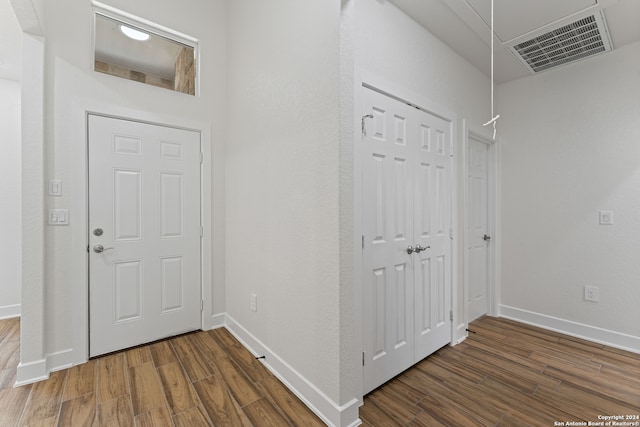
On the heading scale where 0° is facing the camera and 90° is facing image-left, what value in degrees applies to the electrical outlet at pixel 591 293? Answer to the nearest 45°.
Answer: approximately 0°

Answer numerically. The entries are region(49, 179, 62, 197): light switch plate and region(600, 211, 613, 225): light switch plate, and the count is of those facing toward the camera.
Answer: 2

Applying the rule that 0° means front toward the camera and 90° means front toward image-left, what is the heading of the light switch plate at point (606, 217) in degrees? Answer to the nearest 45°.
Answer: approximately 0°

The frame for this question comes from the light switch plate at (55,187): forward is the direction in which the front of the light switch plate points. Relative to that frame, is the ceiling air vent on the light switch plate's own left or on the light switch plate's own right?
on the light switch plate's own left

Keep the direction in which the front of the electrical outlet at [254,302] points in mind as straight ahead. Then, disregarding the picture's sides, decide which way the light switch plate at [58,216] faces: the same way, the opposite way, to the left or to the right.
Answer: to the left

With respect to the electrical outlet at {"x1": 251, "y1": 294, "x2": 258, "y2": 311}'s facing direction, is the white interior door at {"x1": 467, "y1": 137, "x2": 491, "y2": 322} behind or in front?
behind

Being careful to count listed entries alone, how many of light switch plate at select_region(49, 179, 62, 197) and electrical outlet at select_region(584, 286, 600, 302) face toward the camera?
2
